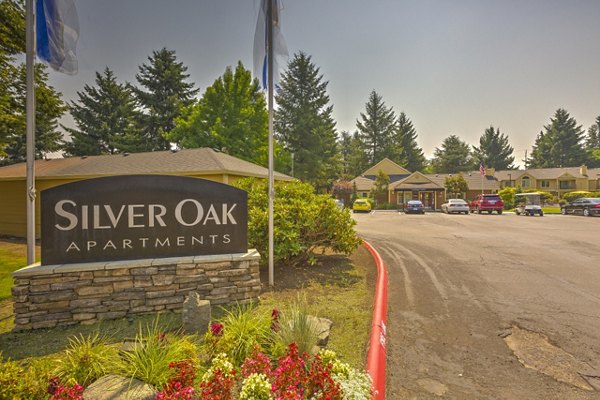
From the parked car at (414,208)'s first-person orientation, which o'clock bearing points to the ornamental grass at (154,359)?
The ornamental grass is roughly at 6 o'clock from the parked car.

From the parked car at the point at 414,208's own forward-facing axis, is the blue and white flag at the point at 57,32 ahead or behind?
behind

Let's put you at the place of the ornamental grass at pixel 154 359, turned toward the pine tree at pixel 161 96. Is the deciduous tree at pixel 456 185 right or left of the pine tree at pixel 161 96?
right

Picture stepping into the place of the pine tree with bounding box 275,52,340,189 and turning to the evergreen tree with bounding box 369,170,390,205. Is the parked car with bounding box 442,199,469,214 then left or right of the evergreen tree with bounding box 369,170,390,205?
right

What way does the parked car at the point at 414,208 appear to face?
away from the camera

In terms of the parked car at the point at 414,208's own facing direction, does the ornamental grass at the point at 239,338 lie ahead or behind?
behind

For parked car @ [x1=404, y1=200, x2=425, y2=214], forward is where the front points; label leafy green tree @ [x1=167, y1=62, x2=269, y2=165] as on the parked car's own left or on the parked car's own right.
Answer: on the parked car's own left

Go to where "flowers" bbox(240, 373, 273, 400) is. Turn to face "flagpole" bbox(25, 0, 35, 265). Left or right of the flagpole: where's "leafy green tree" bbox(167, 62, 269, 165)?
right

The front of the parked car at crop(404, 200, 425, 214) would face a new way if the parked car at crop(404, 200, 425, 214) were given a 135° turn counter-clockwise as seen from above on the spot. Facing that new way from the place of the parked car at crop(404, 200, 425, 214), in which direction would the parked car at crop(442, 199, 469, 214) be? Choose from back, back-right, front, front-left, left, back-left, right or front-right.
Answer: back-left

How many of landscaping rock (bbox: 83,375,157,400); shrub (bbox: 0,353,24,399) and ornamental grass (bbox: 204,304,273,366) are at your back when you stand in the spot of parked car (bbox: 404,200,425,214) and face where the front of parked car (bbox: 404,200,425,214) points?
3

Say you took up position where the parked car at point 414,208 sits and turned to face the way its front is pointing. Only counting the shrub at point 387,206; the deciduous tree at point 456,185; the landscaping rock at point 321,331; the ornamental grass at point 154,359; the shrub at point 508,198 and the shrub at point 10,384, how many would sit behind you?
3

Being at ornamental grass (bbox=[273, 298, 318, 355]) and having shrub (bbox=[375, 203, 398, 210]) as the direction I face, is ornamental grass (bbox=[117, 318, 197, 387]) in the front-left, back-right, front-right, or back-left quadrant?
back-left
